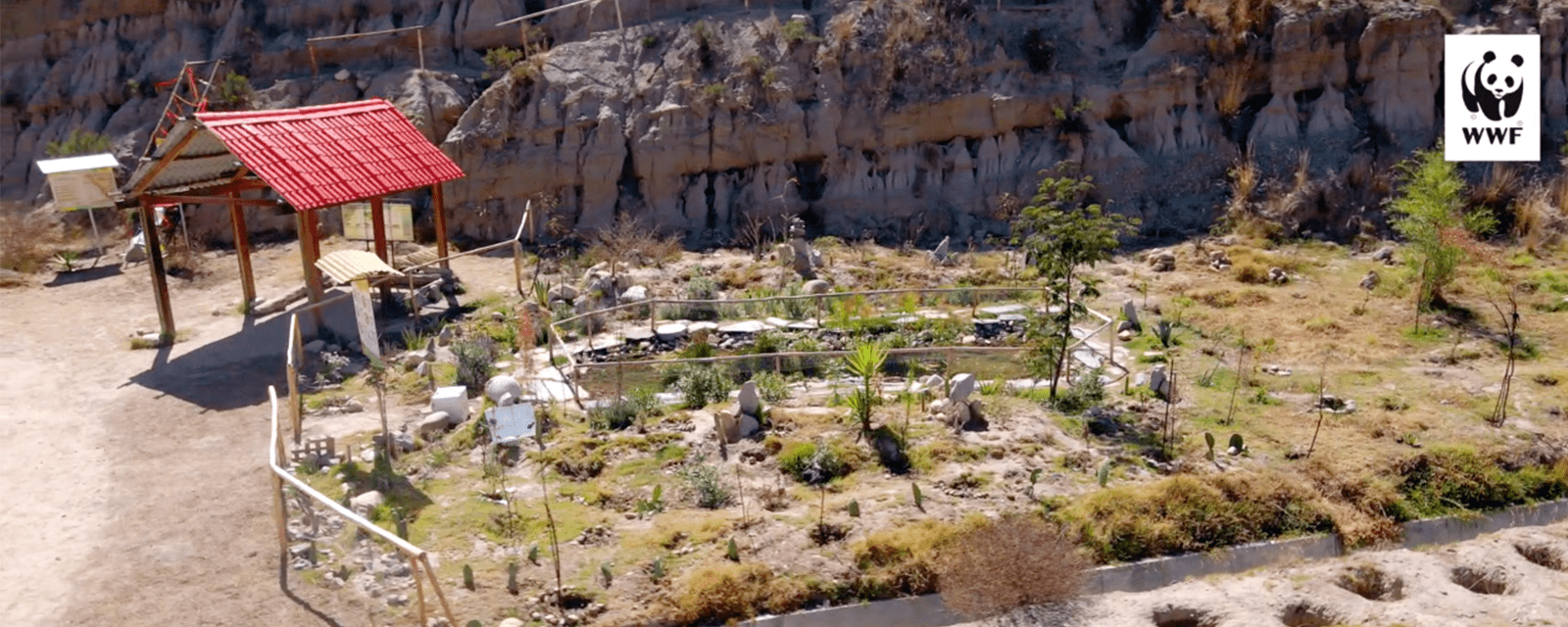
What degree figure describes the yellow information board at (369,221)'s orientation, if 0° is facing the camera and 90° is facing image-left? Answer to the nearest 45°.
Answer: approximately 0°

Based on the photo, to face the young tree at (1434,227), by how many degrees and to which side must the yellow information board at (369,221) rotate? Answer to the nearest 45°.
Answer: approximately 45° to its left

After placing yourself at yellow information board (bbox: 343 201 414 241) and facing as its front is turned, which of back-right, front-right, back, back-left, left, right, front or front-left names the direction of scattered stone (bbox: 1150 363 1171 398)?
front-left

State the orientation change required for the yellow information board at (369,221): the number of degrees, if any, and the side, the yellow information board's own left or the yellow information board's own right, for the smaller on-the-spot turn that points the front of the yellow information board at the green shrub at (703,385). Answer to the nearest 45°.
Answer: approximately 45° to the yellow information board's own left

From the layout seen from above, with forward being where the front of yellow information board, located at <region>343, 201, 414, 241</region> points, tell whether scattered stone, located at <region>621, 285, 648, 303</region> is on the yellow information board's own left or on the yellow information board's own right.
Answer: on the yellow information board's own left

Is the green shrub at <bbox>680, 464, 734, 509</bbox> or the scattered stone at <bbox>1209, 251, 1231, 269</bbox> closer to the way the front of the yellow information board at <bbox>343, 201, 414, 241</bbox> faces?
the green shrub

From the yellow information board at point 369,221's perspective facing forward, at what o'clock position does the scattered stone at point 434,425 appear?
The scattered stone is roughly at 12 o'clock from the yellow information board.

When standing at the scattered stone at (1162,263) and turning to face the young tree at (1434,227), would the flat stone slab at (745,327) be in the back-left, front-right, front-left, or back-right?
back-right

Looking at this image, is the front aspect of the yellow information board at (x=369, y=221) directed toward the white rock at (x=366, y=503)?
yes

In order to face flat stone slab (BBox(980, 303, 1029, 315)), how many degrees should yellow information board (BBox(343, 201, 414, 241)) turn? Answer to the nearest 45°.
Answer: approximately 45° to its left

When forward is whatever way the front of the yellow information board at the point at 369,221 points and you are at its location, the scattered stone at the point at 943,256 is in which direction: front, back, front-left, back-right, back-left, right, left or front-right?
left

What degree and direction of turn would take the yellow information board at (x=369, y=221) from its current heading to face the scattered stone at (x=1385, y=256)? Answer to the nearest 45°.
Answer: approximately 90° to its left

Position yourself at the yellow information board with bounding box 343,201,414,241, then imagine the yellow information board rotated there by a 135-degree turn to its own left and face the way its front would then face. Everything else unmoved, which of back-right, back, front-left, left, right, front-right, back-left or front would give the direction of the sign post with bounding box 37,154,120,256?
left

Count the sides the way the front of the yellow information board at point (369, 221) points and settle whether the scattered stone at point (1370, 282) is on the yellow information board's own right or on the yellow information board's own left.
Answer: on the yellow information board's own left

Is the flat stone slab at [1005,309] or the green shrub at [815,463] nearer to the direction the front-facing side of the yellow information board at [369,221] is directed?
the green shrub
